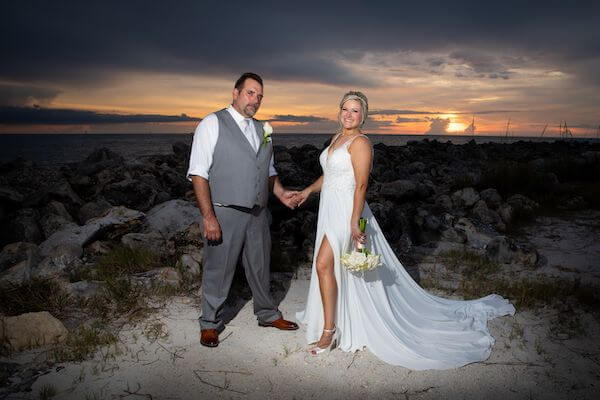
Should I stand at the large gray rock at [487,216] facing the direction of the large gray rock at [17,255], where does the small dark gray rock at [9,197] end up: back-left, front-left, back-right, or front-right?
front-right

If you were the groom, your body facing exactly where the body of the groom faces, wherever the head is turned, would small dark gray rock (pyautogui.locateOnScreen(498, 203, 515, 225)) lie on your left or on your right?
on your left

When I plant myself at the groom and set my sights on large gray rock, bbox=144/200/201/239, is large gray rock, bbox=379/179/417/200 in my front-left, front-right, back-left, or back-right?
front-right

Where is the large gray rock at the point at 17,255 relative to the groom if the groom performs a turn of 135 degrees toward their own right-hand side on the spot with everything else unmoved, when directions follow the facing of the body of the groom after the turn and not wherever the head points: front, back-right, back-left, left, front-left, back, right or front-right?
front-right

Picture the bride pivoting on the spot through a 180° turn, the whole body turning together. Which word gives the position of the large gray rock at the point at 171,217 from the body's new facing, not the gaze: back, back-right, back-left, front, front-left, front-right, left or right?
left

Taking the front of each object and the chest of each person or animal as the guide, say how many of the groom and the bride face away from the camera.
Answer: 0

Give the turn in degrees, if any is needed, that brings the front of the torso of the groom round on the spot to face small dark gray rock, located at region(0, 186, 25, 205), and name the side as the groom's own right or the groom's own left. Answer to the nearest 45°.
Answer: approximately 180°

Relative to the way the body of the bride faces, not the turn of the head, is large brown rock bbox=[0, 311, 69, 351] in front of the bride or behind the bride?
in front

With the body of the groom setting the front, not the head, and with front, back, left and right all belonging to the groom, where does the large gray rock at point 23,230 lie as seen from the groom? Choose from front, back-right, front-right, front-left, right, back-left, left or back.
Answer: back

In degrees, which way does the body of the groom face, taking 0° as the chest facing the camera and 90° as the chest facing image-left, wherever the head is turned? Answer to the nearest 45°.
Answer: approximately 315°

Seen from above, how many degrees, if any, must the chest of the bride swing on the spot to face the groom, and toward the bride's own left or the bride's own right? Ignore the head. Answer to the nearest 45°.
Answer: approximately 45° to the bride's own right

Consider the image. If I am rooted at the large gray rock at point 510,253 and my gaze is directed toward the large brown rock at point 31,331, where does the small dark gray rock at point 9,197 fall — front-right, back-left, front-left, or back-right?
front-right
